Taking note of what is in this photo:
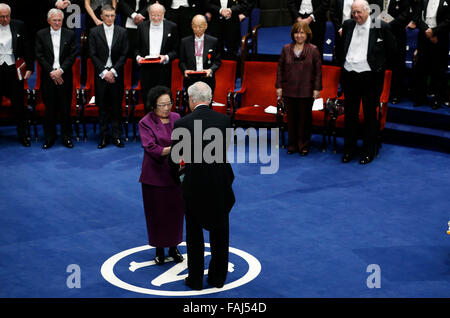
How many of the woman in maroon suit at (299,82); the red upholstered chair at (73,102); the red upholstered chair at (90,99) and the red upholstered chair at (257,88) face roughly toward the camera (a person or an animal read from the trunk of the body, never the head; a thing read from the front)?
4

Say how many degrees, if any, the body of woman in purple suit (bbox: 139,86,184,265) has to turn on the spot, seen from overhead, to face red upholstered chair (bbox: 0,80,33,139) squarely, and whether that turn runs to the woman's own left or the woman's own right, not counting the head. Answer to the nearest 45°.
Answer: approximately 180°

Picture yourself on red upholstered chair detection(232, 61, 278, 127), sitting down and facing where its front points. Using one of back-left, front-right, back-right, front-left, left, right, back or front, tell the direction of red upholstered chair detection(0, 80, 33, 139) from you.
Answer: right

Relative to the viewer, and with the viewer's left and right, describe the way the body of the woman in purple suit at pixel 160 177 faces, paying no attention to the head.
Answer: facing the viewer and to the right of the viewer

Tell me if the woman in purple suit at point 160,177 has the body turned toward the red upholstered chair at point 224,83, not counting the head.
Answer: no

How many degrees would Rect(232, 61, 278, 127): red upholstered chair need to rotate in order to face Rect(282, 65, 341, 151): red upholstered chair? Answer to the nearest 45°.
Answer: approximately 90° to its left

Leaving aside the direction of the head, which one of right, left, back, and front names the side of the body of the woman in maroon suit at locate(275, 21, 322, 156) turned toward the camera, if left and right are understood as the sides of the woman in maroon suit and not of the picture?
front

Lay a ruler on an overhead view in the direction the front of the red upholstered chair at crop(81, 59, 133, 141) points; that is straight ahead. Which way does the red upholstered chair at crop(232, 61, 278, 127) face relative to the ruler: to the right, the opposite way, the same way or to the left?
the same way

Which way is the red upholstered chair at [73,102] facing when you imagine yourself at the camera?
facing the viewer

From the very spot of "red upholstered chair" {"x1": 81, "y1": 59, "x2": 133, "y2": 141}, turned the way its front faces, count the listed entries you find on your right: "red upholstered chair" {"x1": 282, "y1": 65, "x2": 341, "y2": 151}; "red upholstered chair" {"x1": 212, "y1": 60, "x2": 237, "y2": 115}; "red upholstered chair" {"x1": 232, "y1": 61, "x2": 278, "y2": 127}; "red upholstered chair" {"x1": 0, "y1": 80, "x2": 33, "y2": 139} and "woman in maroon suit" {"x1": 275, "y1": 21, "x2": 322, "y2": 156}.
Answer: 1

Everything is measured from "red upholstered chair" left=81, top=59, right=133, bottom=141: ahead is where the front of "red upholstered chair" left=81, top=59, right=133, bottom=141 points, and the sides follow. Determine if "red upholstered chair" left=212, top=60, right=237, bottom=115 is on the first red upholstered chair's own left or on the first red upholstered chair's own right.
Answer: on the first red upholstered chair's own left

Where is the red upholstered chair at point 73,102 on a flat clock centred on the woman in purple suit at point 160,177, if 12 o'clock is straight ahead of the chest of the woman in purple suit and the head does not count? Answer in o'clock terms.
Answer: The red upholstered chair is roughly at 7 o'clock from the woman in purple suit.

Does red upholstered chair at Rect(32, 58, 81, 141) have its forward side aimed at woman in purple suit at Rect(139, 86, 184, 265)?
yes

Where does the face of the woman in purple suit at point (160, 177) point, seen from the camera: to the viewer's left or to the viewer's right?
to the viewer's right

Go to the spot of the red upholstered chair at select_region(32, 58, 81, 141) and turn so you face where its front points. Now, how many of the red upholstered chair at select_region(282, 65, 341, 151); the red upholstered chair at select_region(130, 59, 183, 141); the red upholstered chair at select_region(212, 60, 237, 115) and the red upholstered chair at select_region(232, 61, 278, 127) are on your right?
0

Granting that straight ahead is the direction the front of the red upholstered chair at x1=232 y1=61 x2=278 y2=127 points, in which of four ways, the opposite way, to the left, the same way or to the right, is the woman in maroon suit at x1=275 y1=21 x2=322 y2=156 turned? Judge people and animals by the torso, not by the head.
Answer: the same way

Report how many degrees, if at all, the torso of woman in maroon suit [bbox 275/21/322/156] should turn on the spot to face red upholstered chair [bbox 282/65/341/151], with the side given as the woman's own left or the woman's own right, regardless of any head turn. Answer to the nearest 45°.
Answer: approximately 135° to the woman's own left

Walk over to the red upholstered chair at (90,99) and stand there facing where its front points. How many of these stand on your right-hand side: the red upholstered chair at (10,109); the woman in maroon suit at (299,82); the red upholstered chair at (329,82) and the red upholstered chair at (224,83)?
1
